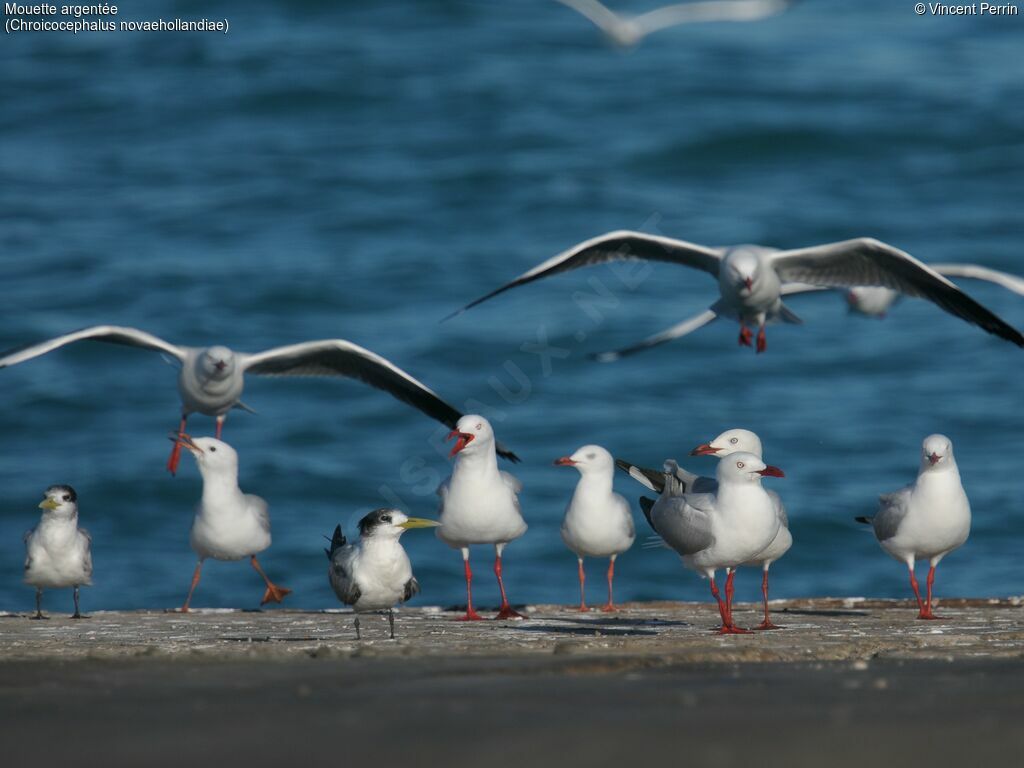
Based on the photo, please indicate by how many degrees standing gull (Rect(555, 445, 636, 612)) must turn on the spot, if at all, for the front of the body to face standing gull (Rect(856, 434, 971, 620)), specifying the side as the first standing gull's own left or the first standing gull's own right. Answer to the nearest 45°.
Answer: approximately 45° to the first standing gull's own left

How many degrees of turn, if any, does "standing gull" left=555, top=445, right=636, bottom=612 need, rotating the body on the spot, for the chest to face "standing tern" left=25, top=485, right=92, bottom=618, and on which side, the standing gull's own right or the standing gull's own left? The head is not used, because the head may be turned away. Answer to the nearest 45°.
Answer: approximately 90° to the standing gull's own right

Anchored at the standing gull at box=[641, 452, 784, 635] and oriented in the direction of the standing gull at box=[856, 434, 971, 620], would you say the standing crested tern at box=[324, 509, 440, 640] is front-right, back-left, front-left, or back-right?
back-left

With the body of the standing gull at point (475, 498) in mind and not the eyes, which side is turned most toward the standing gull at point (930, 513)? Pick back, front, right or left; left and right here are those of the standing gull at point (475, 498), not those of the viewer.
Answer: left

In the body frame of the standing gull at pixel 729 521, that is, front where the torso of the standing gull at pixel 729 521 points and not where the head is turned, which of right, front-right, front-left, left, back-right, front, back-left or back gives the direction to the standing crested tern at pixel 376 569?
back-right

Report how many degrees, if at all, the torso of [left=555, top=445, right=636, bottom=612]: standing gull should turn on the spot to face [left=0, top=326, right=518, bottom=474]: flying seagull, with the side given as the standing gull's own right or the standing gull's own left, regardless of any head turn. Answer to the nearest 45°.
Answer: approximately 135° to the standing gull's own right

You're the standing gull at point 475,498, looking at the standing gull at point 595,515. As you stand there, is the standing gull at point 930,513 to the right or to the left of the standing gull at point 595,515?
right
